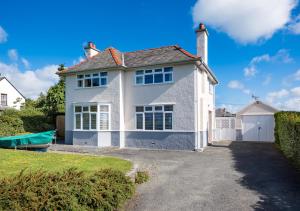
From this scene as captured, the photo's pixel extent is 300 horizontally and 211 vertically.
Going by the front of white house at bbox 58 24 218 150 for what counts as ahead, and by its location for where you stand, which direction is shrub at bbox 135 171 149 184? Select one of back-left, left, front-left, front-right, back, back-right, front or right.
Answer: front

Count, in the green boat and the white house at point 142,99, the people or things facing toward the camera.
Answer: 1

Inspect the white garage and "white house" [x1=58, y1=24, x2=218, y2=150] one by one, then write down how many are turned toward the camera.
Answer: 2

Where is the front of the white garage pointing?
toward the camera

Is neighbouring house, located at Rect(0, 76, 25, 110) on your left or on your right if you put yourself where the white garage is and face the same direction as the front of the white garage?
on your right

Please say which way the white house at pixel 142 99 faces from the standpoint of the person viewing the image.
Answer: facing the viewer

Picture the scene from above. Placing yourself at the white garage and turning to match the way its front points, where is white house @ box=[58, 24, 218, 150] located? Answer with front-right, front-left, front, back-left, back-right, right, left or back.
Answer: front-right
